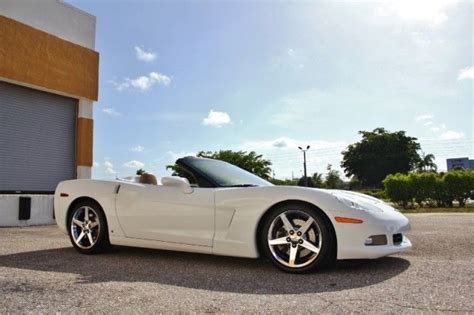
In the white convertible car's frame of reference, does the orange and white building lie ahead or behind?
behind

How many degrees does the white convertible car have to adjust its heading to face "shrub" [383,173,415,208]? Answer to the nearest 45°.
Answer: approximately 90° to its left

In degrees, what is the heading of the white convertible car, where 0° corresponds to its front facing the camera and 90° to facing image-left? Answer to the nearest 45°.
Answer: approximately 315°

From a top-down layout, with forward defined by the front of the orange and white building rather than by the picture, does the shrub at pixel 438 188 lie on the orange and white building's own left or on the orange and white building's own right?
on the orange and white building's own left

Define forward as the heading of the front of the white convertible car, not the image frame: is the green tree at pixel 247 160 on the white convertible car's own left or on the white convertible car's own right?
on the white convertible car's own left

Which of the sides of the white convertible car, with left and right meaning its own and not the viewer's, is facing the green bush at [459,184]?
left

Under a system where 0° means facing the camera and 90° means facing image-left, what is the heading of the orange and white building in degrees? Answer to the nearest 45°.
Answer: approximately 315°

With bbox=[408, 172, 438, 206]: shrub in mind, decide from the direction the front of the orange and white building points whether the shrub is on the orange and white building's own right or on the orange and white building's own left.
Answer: on the orange and white building's own left

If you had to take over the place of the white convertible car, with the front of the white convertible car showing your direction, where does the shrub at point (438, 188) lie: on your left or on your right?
on your left

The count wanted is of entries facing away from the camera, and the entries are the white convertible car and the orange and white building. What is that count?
0

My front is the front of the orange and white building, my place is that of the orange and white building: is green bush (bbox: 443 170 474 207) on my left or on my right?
on my left

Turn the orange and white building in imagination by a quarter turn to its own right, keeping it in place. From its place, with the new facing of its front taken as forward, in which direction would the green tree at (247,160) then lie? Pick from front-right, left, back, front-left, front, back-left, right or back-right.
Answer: back
